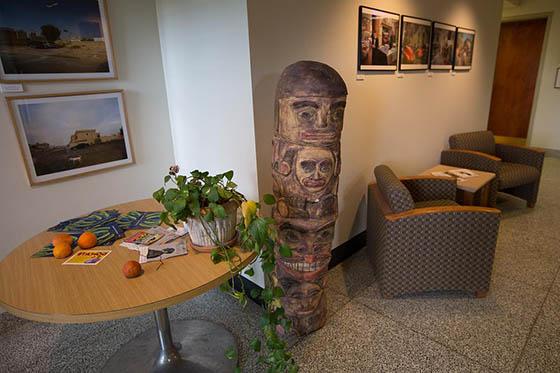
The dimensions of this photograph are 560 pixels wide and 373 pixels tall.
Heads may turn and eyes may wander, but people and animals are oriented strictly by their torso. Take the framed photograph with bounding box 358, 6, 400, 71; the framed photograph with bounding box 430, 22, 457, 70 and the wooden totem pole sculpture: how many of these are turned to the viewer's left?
0

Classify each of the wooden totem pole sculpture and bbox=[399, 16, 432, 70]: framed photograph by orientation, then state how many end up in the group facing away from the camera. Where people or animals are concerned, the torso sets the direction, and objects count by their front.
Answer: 0

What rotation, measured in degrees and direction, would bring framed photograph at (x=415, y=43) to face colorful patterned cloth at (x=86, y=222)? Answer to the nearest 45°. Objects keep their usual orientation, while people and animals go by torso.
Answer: approximately 90° to its right

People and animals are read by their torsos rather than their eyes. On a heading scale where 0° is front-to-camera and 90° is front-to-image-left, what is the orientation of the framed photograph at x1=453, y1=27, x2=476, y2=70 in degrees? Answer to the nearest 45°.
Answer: approximately 315°

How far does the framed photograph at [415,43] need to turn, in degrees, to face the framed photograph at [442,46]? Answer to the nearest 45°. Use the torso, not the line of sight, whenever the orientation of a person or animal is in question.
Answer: approximately 90° to its left

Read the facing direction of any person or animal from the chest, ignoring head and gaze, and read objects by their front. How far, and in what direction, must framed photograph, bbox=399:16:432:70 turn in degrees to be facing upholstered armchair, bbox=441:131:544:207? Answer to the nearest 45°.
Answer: approximately 90° to its left

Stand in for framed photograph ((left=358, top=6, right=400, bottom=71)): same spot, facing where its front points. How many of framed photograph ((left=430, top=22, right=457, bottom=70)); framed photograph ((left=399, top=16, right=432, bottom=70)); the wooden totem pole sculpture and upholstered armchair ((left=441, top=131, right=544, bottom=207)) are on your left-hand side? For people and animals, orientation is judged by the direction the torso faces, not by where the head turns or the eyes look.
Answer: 3

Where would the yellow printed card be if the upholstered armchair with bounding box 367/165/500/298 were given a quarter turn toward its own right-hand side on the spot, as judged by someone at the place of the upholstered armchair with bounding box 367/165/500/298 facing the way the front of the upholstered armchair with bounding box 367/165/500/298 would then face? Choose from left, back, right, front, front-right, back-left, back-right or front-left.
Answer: front-right

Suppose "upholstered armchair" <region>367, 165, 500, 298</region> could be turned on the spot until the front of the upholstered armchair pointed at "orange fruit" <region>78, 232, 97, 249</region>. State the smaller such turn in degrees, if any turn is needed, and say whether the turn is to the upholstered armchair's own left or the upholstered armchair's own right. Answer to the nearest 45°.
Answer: approximately 135° to the upholstered armchair's own right

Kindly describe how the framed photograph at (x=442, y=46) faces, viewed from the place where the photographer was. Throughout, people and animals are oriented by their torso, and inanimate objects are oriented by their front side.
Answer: facing the viewer and to the right of the viewer
